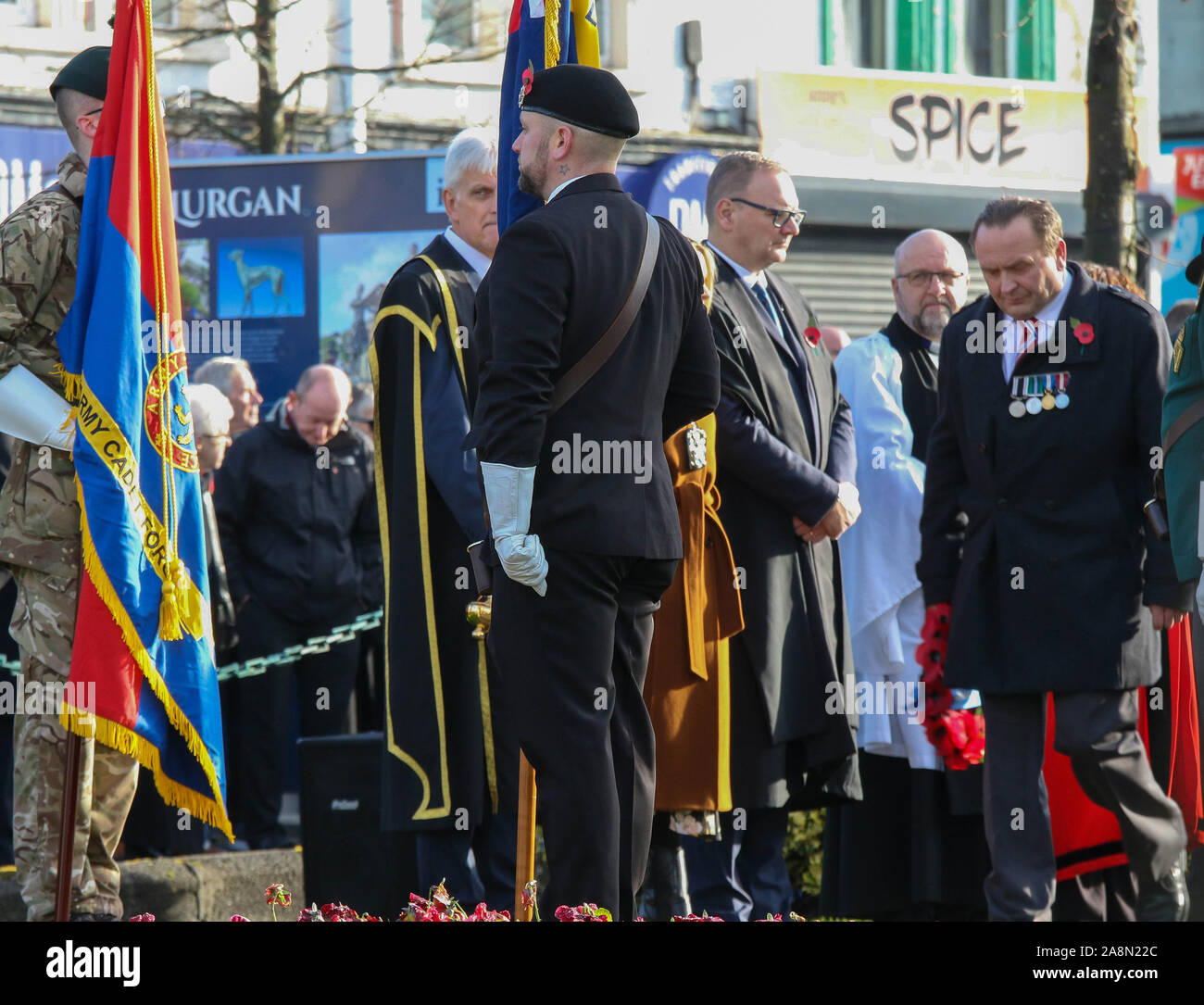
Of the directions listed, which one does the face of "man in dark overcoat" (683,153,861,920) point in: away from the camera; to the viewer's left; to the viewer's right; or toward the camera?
to the viewer's right

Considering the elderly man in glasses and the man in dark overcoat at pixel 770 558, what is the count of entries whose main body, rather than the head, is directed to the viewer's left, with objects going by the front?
0

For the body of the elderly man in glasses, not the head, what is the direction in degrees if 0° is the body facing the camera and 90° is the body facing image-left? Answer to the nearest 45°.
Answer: approximately 315°

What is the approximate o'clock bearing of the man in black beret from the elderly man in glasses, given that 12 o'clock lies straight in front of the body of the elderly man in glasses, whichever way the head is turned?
The man in black beret is roughly at 2 o'clock from the elderly man in glasses.

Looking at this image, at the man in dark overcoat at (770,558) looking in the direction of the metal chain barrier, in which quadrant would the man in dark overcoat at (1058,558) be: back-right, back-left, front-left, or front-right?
back-right

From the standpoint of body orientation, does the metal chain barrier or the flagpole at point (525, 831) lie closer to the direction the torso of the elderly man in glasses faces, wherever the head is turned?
the flagpole

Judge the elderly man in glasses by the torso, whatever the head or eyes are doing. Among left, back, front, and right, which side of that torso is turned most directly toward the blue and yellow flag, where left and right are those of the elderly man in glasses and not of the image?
right

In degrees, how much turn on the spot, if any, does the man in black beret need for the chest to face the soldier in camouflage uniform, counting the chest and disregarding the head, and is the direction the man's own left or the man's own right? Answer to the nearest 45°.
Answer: approximately 45° to the man's own left

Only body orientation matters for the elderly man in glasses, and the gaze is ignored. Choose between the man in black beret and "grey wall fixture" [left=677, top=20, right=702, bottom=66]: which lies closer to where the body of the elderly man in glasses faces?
the man in black beret

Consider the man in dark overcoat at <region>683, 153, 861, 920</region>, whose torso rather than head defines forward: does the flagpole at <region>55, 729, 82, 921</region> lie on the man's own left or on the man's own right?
on the man's own right

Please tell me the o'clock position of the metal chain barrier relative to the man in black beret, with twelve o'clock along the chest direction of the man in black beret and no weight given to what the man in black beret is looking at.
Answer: The metal chain barrier is roughly at 1 o'clock from the man in black beret.

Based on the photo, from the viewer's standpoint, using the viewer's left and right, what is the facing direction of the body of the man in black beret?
facing away from the viewer and to the left of the viewer

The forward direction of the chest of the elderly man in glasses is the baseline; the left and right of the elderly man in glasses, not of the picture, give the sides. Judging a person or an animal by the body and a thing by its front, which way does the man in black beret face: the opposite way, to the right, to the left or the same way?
the opposite way
